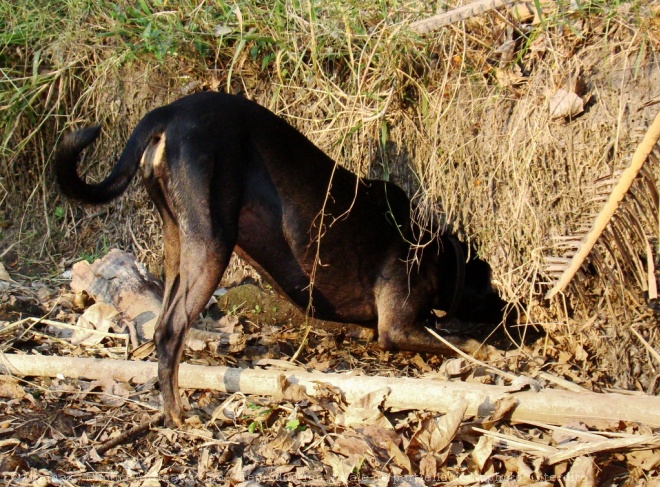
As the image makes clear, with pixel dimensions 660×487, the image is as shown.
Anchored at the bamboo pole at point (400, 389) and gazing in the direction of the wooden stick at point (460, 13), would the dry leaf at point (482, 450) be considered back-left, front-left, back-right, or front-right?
back-right

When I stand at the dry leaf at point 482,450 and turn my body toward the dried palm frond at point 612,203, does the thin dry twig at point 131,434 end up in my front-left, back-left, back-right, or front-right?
back-left

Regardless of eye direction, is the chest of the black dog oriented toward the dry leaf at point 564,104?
yes

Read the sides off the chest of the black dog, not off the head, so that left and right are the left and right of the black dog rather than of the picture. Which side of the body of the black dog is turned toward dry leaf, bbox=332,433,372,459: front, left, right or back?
right

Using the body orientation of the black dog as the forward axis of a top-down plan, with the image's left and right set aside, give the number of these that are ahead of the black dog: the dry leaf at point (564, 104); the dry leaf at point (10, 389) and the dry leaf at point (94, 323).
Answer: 1

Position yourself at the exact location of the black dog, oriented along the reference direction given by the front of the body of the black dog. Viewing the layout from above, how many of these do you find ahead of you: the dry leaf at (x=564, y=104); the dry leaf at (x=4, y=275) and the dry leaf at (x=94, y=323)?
1

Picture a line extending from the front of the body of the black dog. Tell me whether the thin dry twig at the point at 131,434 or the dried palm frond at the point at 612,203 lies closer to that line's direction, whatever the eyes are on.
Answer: the dried palm frond

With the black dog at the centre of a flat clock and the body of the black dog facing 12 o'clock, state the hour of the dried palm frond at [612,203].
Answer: The dried palm frond is roughly at 1 o'clock from the black dog.

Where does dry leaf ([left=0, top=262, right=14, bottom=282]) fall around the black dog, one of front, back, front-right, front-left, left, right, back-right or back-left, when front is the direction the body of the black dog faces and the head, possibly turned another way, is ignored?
back-left

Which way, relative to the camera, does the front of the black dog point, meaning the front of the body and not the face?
to the viewer's right

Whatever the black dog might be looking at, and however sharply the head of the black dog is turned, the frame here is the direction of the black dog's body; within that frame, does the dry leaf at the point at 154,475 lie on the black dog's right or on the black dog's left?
on the black dog's right

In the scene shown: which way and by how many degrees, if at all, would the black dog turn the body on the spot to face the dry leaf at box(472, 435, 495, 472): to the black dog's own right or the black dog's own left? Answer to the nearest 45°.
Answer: approximately 45° to the black dog's own right

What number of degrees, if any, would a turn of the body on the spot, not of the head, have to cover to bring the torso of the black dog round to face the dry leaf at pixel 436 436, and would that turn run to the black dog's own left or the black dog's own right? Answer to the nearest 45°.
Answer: approximately 45° to the black dog's own right

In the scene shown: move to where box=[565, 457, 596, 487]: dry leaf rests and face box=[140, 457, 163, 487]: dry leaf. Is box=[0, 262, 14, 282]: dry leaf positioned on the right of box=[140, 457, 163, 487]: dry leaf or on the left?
right
